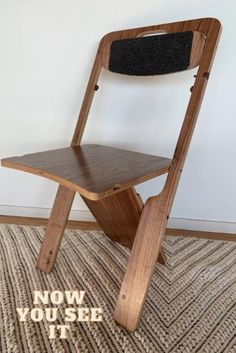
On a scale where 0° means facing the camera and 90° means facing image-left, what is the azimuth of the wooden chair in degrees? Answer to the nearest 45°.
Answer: approximately 45°
